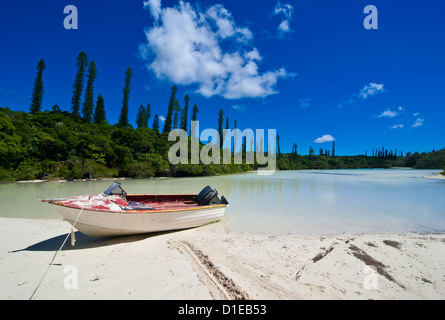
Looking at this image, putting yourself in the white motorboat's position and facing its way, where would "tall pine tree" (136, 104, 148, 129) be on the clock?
The tall pine tree is roughly at 3 o'clock from the white motorboat.

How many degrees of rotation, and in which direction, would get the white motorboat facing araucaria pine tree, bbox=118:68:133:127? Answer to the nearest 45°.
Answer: approximately 90° to its right

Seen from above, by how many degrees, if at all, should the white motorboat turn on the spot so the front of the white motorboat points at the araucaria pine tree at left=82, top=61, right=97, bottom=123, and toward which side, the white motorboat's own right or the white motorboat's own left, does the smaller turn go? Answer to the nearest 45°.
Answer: approximately 90° to the white motorboat's own right

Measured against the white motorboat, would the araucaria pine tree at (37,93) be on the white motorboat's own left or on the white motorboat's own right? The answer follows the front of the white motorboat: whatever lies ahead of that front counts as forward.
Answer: on the white motorboat's own right

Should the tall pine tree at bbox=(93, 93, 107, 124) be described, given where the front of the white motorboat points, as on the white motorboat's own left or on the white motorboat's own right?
on the white motorboat's own right

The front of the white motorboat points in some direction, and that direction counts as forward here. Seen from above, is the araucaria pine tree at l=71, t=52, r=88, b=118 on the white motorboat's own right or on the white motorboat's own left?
on the white motorboat's own right

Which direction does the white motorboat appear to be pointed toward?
to the viewer's left
